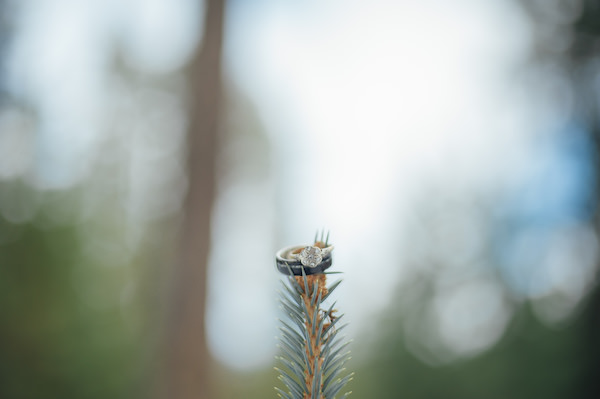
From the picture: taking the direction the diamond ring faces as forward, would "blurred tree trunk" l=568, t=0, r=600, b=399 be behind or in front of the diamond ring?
behind

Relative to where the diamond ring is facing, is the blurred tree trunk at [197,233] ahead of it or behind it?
behind

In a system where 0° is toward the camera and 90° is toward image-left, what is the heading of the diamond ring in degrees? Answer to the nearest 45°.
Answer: approximately 0°
